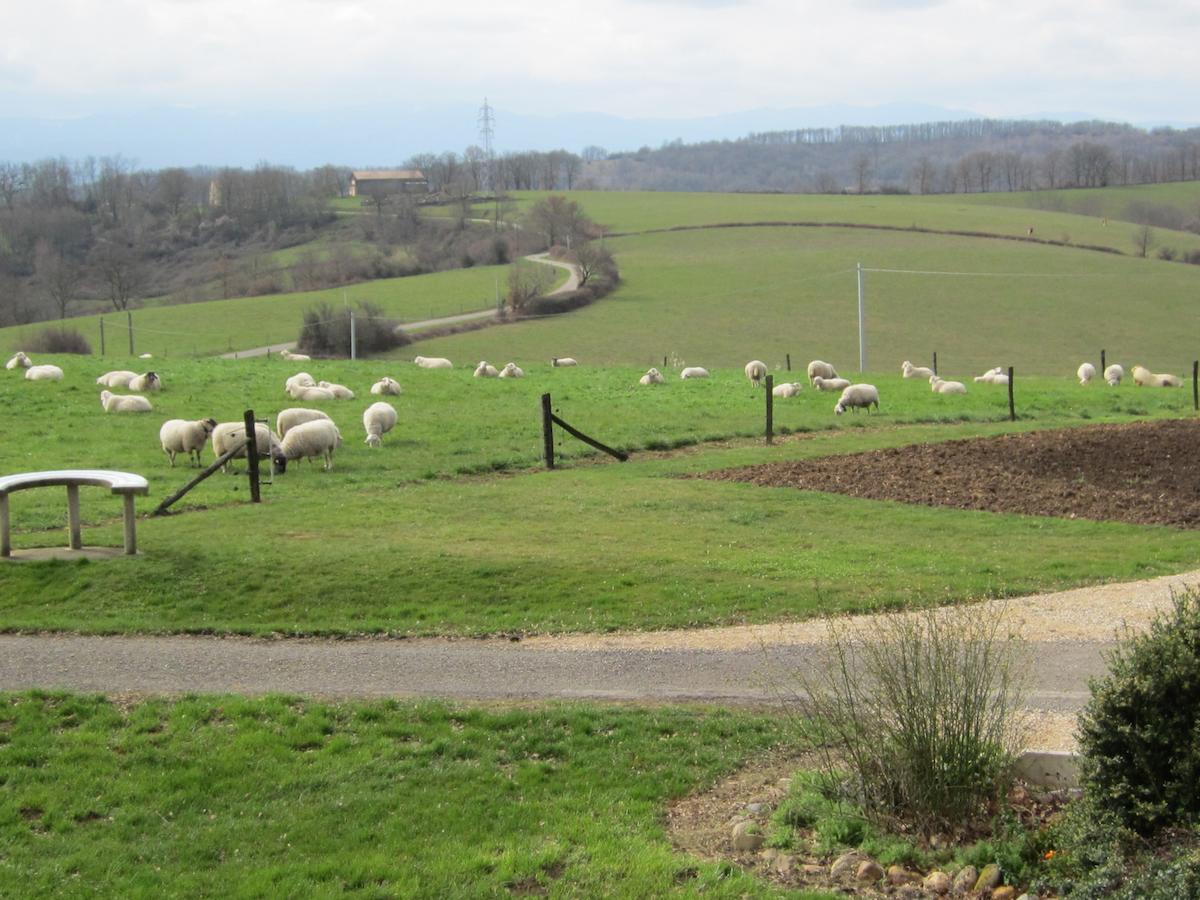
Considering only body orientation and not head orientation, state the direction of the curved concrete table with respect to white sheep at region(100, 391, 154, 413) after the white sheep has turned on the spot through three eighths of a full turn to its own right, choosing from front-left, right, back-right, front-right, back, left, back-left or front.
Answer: back-right

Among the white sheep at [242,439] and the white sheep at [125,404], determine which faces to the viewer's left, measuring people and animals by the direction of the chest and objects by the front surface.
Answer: the white sheep at [125,404]

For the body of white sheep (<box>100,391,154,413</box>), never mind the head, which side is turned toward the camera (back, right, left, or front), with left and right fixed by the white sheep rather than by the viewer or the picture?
left

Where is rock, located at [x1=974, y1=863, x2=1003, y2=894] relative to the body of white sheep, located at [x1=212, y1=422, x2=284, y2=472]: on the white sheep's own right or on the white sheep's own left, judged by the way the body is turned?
on the white sheep's own right

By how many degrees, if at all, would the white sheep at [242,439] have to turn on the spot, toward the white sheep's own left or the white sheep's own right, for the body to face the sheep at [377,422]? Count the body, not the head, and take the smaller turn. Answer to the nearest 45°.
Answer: approximately 45° to the white sheep's own left

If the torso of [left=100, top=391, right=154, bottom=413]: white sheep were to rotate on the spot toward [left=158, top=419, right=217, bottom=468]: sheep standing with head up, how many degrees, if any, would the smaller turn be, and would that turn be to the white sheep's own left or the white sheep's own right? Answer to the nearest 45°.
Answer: approximately 90° to the white sheep's own left

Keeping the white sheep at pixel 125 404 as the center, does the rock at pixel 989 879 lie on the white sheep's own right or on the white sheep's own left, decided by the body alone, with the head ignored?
on the white sheep's own left
